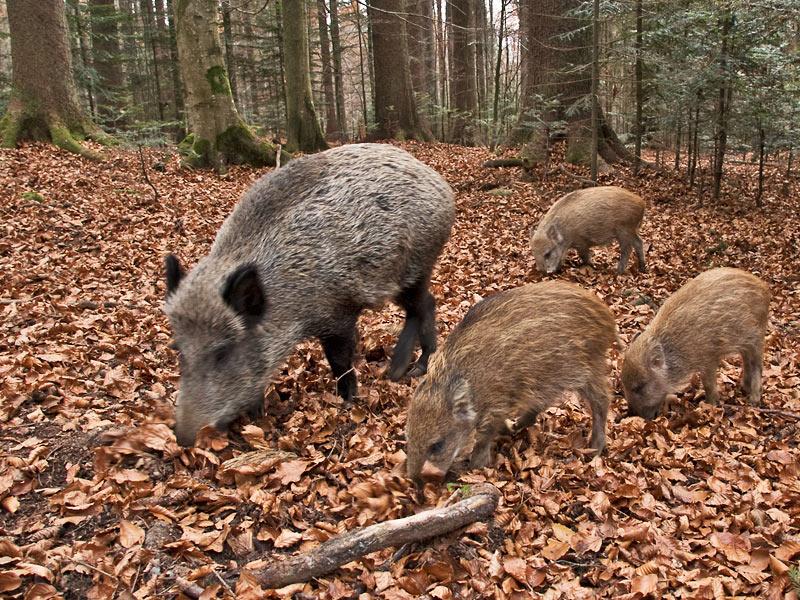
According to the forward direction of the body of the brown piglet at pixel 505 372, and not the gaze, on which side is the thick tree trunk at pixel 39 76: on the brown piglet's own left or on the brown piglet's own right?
on the brown piglet's own right

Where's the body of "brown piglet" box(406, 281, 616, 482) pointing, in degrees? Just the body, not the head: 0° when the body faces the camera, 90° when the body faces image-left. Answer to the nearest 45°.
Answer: approximately 45°

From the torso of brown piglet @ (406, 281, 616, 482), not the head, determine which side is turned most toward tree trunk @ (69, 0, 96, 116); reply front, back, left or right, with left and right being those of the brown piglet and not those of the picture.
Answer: right

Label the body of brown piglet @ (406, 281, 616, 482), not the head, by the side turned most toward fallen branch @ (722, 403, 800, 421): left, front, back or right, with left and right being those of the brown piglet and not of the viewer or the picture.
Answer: back

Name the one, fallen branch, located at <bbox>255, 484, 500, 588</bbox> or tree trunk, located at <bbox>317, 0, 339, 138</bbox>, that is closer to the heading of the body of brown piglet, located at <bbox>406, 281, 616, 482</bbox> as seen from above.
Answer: the fallen branch

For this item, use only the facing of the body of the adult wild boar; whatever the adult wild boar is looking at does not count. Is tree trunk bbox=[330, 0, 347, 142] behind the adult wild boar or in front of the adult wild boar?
behind

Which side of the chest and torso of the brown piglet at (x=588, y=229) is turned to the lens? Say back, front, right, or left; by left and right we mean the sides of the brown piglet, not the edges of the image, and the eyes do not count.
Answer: left

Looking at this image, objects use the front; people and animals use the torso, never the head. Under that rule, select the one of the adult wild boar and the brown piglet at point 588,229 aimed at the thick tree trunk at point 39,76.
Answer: the brown piglet

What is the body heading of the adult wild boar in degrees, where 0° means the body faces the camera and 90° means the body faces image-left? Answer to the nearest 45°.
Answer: approximately 45°

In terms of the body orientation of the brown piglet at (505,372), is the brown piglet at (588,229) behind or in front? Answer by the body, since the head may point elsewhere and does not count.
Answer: behind
